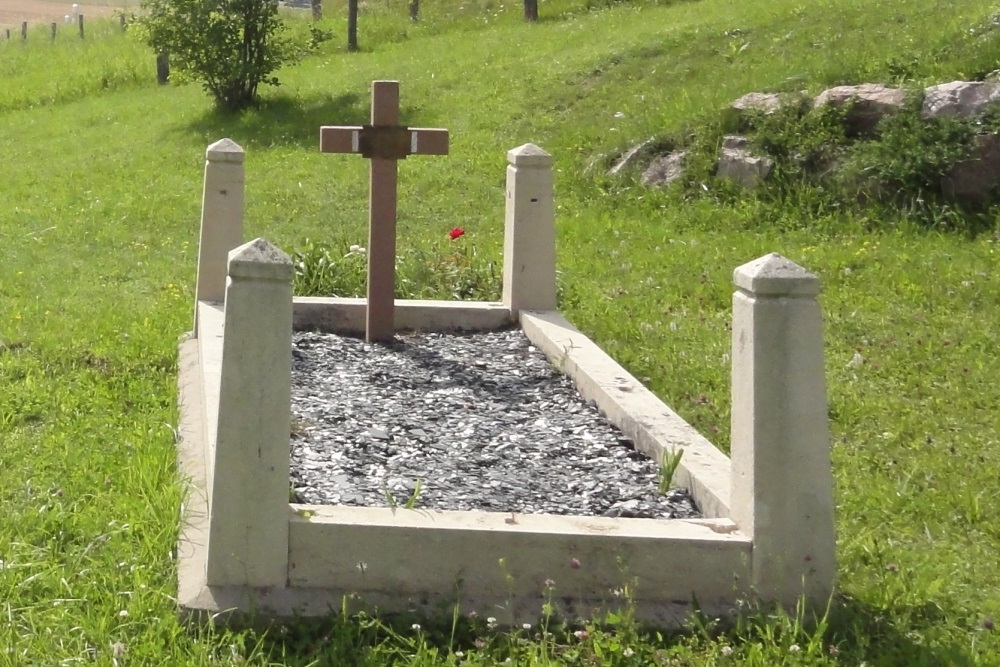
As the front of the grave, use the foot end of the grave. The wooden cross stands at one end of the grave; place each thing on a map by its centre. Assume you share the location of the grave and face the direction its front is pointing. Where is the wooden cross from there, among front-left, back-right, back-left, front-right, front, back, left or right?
back

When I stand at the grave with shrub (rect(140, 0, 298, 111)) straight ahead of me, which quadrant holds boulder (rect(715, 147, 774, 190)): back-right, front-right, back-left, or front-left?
front-right

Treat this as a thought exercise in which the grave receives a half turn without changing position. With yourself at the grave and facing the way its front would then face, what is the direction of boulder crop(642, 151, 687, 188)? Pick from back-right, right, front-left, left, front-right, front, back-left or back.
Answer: front

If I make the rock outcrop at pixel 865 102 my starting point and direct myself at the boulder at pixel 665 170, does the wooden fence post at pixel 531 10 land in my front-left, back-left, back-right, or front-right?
front-right

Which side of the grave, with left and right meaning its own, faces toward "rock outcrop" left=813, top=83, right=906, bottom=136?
back

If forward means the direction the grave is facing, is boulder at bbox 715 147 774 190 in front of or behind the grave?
behind

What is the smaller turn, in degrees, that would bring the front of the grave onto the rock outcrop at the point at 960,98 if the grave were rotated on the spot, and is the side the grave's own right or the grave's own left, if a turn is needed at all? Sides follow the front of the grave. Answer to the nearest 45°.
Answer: approximately 135° to the grave's own left

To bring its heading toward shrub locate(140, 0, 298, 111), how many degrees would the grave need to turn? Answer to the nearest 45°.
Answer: approximately 180°

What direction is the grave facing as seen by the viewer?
toward the camera

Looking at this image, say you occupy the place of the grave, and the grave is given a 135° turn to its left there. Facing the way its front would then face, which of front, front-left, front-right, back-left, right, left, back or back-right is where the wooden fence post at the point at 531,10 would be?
front-left
